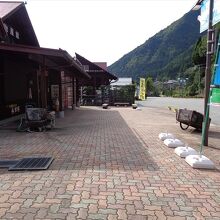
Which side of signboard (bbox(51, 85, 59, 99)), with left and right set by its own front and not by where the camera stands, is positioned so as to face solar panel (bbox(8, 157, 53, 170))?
front

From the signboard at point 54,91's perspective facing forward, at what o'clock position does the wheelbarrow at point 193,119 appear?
The wheelbarrow is roughly at 11 o'clock from the signboard.

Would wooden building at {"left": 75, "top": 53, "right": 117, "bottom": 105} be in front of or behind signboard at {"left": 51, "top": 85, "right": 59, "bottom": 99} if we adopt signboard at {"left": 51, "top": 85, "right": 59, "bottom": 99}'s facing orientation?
behind

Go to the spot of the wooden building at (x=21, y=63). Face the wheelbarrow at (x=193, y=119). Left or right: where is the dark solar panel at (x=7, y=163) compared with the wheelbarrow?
right

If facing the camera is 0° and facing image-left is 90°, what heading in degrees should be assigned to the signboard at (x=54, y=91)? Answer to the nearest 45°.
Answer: approximately 0°
